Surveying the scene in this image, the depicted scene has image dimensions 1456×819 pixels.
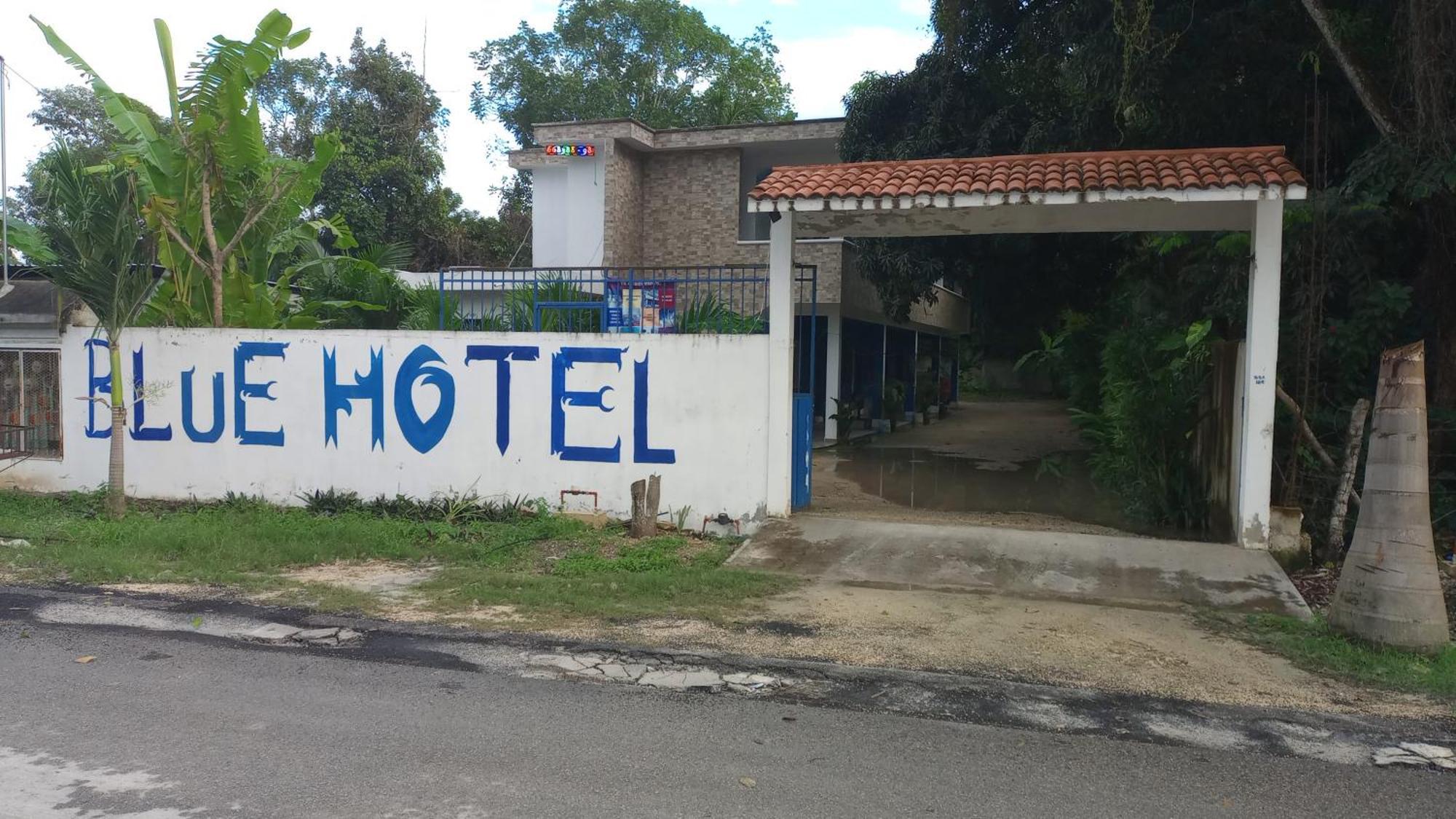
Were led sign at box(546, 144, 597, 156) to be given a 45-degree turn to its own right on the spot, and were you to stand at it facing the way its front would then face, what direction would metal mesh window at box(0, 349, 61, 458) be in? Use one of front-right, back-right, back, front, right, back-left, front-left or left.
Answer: front

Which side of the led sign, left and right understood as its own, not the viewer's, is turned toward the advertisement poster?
front

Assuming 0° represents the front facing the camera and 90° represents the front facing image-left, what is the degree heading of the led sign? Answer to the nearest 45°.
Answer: approximately 0°

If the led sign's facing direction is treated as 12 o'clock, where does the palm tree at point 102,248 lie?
The palm tree is roughly at 1 o'clock from the led sign.

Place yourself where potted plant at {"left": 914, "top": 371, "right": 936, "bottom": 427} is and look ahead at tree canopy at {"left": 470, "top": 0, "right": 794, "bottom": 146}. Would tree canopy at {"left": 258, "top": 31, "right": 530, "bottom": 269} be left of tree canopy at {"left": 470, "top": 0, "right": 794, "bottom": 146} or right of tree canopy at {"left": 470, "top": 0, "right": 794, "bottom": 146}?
left

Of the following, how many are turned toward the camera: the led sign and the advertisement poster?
2

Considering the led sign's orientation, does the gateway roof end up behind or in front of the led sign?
in front

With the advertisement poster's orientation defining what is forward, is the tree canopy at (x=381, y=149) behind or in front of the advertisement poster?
behind

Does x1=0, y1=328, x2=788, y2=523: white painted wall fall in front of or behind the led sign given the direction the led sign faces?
in front

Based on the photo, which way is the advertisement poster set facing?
toward the camera

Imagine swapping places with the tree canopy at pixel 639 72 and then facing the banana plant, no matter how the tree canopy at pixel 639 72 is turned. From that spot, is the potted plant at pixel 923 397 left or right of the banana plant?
left

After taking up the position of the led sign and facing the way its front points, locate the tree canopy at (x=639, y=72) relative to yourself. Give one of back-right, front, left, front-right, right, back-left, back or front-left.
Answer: back

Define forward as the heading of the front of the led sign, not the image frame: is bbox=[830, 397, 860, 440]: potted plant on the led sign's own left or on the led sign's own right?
on the led sign's own left
